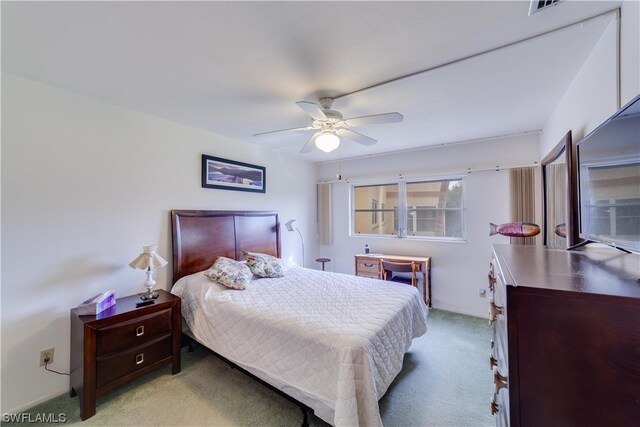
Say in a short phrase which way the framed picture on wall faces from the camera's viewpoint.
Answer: facing the viewer and to the right of the viewer

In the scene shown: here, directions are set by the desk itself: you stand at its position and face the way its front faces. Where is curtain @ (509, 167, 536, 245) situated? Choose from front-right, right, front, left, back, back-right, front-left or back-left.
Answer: left

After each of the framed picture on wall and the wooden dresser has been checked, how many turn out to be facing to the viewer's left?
1

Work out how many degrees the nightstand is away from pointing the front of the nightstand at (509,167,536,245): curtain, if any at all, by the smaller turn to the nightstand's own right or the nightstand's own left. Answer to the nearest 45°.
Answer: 0° — it already faces it

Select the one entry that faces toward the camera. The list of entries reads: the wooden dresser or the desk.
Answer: the desk

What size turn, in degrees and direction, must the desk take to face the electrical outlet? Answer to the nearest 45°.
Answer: approximately 45° to its right

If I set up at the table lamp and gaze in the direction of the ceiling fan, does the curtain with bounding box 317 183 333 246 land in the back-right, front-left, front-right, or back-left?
front-left

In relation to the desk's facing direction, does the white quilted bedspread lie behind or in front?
in front

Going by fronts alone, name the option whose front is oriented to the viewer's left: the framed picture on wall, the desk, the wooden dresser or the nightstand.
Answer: the wooden dresser

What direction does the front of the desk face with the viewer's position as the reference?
facing the viewer

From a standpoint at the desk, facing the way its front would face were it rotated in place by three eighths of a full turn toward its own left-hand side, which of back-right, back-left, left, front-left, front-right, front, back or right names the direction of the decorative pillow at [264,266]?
back

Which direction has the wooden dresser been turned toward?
to the viewer's left

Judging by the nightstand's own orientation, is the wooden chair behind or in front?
in front

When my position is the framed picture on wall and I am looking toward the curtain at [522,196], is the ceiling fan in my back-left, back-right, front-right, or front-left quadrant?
front-right

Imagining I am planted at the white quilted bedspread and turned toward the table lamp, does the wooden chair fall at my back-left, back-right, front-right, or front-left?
back-right

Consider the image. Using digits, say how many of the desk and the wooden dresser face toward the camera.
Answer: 1
